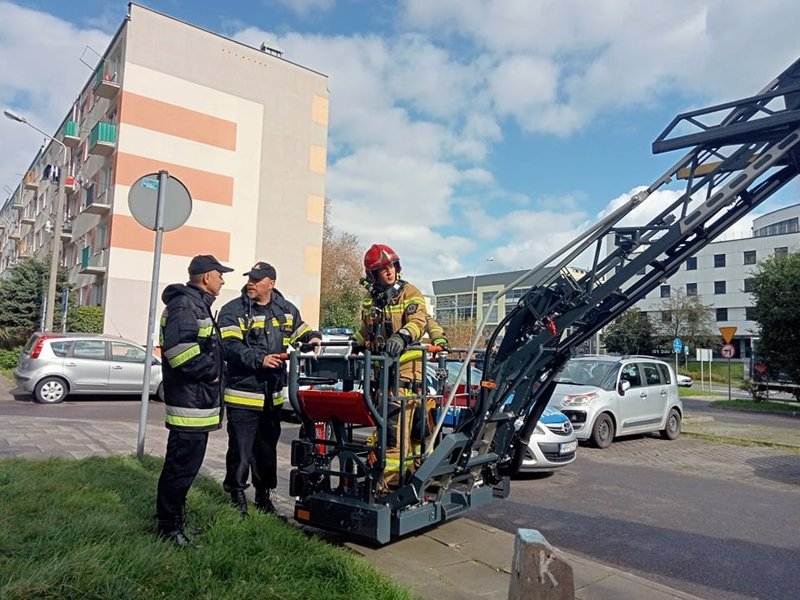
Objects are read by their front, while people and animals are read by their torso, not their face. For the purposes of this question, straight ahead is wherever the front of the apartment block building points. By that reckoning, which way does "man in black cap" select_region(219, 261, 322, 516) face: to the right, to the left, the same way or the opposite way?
to the left

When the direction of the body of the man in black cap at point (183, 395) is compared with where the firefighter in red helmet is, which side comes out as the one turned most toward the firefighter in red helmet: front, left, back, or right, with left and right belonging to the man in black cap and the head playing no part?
front

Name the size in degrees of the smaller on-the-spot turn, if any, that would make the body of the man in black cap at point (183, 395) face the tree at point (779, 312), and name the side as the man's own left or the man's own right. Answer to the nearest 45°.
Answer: approximately 45° to the man's own left

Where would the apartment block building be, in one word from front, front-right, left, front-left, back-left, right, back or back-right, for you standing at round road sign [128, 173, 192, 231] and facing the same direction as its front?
front

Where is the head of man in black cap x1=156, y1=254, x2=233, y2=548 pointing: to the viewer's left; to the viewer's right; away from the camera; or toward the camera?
to the viewer's right

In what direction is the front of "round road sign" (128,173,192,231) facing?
away from the camera

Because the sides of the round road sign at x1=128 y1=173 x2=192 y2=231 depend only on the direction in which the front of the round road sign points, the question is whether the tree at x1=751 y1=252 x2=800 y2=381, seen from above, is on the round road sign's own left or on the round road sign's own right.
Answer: on the round road sign's own right

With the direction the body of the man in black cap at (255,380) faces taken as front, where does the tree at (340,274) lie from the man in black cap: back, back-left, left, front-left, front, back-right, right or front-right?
back-left

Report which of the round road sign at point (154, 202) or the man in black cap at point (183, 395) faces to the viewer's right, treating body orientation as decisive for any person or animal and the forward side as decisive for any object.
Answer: the man in black cap

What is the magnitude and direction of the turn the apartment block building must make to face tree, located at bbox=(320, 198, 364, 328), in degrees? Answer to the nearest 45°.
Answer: approximately 180°

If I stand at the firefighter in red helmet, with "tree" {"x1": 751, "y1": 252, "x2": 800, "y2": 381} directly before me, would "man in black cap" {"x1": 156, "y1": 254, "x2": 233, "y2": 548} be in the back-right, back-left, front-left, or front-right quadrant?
back-left

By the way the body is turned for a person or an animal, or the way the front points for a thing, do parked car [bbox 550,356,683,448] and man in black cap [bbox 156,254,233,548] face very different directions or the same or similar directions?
very different directions

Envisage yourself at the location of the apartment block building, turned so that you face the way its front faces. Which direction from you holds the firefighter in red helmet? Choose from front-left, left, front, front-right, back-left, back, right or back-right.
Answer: front-left

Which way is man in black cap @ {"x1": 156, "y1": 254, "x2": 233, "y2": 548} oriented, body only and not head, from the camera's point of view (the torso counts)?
to the viewer's right

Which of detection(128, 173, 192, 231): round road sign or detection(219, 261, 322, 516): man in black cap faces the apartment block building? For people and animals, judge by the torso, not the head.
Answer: the round road sign

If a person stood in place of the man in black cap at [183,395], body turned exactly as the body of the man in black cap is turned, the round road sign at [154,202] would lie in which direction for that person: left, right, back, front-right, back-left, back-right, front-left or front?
left

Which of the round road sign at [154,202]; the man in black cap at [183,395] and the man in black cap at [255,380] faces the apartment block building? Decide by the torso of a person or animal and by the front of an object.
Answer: the round road sign

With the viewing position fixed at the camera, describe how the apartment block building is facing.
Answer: facing the viewer and to the left of the viewer
